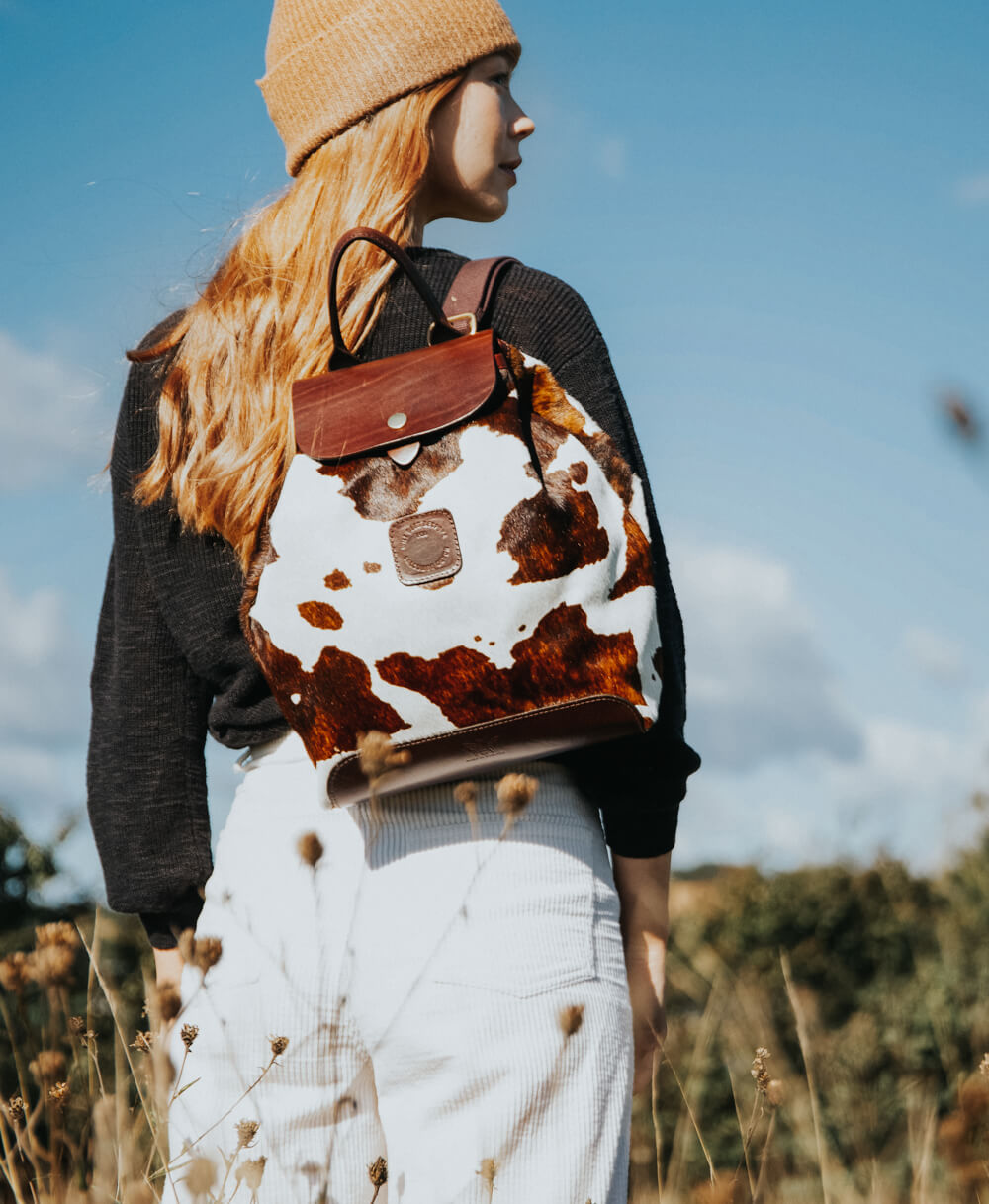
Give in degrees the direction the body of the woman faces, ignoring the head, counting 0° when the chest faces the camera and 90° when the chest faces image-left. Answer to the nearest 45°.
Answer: approximately 180°

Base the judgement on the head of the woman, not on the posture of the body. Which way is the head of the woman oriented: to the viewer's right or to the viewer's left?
to the viewer's right
